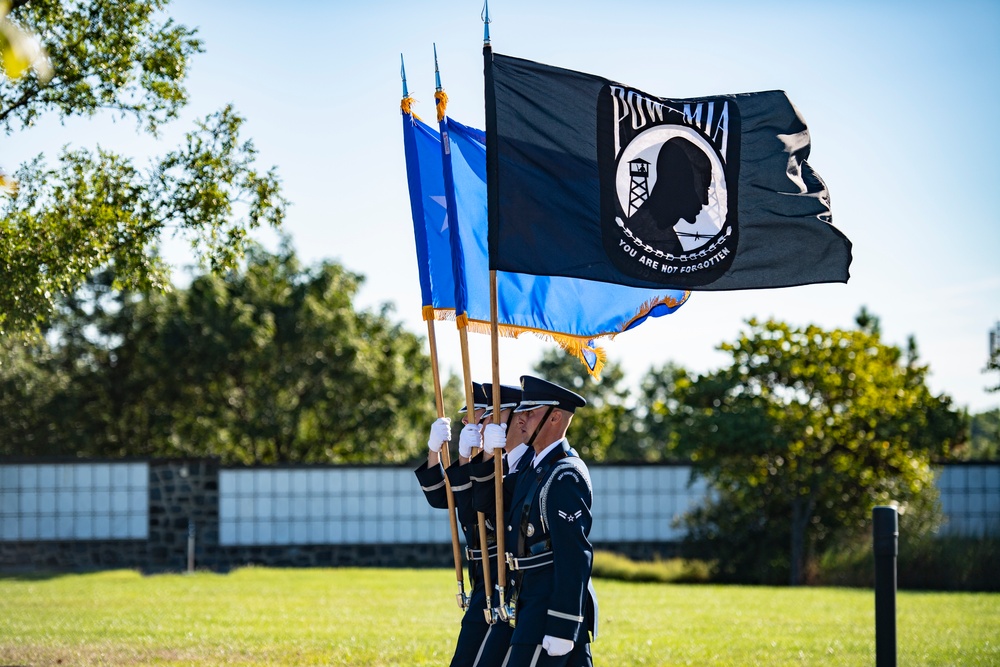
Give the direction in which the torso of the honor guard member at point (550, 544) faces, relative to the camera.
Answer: to the viewer's left

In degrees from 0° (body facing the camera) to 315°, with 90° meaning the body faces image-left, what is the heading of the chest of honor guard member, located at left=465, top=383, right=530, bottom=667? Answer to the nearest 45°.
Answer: approximately 90°

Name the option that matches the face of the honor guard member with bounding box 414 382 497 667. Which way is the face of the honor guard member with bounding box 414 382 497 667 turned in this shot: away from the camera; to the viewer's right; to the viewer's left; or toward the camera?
to the viewer's left

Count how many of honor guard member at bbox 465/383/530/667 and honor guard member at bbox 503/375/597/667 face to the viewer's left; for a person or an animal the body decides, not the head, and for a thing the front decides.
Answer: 2

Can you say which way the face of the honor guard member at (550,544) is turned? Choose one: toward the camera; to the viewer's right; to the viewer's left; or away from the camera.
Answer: to the viewer's left
